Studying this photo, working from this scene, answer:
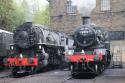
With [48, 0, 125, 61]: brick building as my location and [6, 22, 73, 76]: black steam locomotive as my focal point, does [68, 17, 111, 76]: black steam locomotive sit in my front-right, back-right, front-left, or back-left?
front-left

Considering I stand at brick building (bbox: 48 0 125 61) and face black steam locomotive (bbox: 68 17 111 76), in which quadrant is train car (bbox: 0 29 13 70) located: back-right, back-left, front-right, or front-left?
front-right

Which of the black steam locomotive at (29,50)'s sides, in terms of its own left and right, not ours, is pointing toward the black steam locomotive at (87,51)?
left

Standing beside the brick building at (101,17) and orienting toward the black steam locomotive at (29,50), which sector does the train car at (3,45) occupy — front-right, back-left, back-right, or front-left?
front-right

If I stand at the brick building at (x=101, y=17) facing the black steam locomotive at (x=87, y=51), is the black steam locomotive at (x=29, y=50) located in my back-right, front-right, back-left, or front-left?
front-right

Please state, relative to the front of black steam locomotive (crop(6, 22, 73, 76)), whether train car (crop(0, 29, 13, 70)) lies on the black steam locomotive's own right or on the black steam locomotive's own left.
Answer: on the black steam locomotive's own right

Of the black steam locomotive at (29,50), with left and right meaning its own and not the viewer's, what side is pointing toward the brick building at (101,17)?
back

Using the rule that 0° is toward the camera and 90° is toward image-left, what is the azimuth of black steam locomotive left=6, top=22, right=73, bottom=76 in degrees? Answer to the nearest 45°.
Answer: approximately 45°
